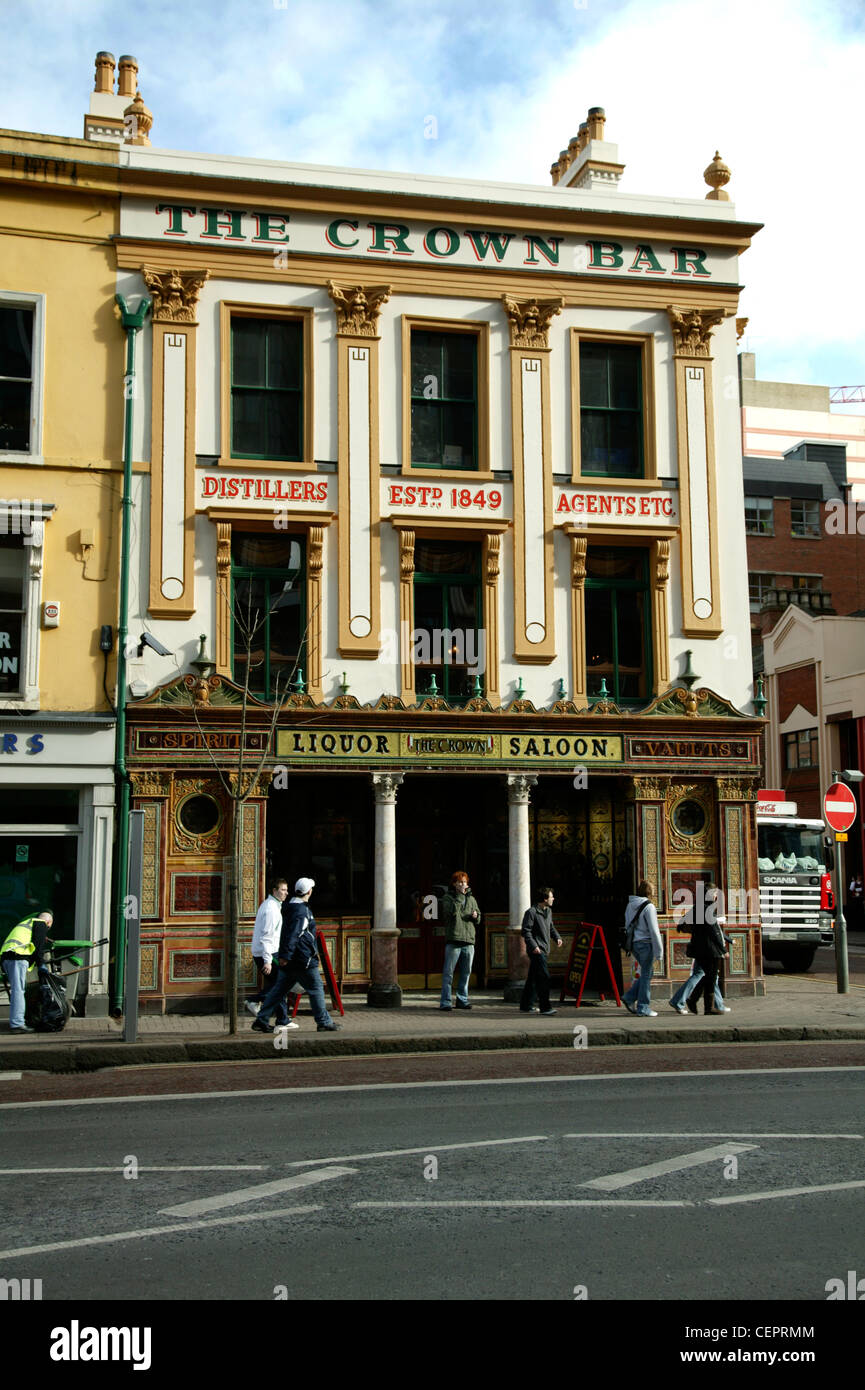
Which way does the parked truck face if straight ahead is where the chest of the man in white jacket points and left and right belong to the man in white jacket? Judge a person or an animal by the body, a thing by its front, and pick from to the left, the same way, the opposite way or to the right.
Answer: to the right

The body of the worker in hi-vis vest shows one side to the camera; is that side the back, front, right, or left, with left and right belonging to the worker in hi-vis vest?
right

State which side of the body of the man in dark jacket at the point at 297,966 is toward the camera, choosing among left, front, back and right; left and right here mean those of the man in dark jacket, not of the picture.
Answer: right

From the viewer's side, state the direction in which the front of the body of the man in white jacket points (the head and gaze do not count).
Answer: to the viewer's right
